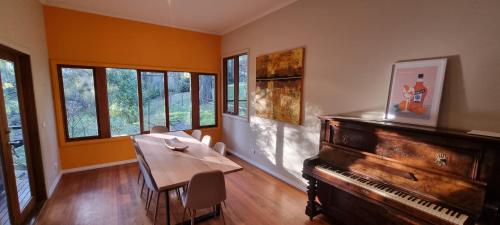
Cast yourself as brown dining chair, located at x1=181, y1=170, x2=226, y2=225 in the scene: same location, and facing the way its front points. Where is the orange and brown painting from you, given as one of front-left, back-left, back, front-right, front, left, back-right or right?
right

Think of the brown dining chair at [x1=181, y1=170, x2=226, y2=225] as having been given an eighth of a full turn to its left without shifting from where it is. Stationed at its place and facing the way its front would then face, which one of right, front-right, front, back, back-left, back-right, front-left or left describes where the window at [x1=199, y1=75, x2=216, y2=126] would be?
right

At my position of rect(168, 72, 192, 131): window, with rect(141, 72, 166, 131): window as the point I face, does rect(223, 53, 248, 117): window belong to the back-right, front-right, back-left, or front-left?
back-left

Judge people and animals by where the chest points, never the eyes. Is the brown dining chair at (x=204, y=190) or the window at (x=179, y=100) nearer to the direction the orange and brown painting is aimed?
the brown dining chair

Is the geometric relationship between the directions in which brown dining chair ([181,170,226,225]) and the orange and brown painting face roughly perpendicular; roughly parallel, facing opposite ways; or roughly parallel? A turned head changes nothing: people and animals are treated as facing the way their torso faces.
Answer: roughly perpendicular

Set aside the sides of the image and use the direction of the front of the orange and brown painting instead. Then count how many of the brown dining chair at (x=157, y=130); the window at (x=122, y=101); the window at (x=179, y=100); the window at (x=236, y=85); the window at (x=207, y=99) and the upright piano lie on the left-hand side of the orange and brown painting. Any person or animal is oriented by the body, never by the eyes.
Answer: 1

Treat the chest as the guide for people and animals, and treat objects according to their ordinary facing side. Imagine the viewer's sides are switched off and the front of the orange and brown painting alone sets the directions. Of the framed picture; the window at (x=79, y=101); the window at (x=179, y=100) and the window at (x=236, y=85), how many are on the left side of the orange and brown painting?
1

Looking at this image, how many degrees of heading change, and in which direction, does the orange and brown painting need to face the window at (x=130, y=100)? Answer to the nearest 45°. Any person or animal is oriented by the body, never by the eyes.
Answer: approximately 45° to its right

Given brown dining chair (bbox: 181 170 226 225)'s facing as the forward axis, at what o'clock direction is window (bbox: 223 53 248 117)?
The window is roughly at 2 o'clock from the brown dining chair.

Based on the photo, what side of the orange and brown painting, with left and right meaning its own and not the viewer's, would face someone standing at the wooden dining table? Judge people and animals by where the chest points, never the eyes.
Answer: front

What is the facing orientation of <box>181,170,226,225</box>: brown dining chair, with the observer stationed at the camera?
facing away from the viewer and to the left of the viewer

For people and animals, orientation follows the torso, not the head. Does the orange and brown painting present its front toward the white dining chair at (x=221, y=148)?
yes

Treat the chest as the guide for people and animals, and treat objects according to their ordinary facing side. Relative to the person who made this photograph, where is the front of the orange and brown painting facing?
facing the viewer and to the left of the viewer

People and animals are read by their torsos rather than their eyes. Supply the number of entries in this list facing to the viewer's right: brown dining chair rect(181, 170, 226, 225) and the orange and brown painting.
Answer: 0

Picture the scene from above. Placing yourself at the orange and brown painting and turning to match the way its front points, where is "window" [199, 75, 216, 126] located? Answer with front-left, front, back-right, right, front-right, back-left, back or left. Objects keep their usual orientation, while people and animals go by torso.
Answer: right

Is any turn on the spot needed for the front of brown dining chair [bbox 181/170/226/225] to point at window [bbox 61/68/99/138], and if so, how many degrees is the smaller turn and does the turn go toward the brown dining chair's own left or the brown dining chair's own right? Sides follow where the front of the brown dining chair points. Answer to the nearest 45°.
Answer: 0° — it already faces it

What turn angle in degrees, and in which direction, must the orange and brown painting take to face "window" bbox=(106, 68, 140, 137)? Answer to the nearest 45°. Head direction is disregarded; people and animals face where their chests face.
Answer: approximately 45° to its right
